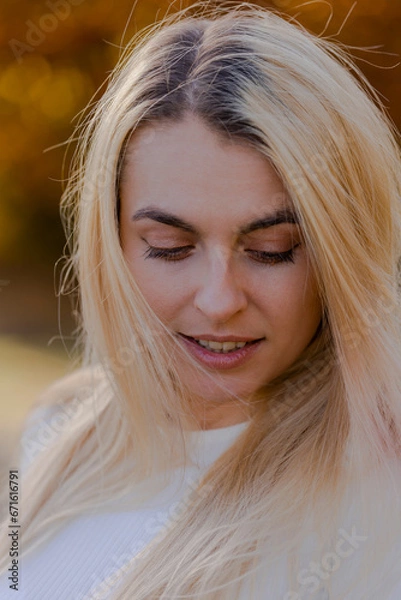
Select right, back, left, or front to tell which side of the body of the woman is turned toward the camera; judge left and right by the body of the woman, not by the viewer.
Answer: front
